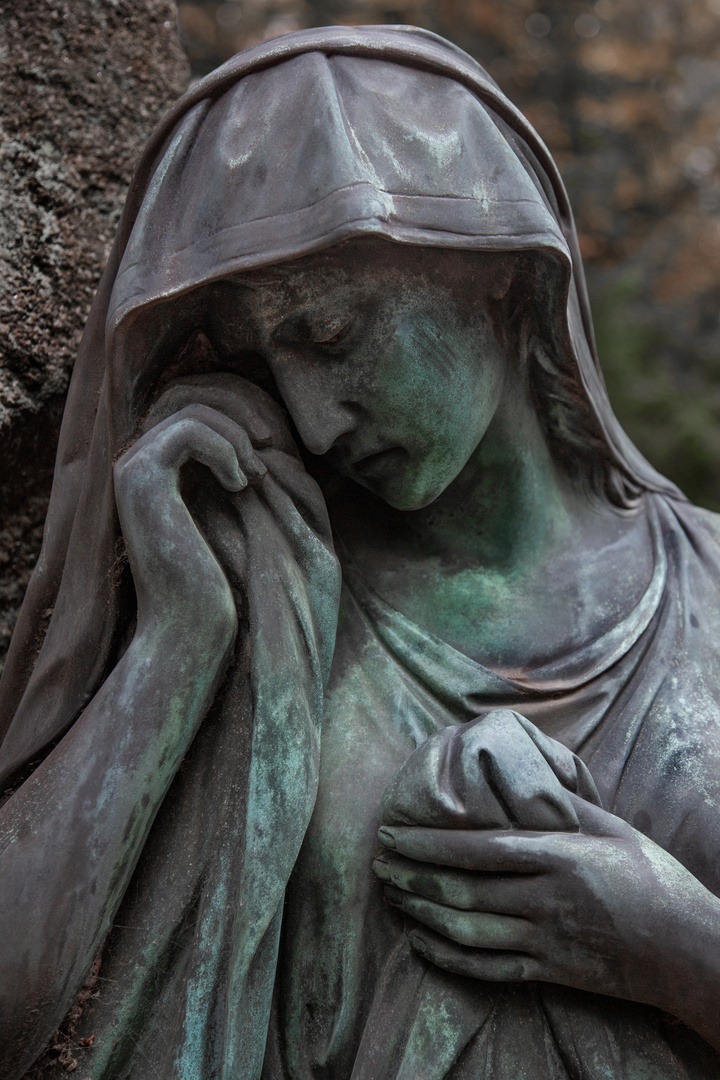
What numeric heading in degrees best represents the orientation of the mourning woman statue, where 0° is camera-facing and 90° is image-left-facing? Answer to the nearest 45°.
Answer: approximately 0°
